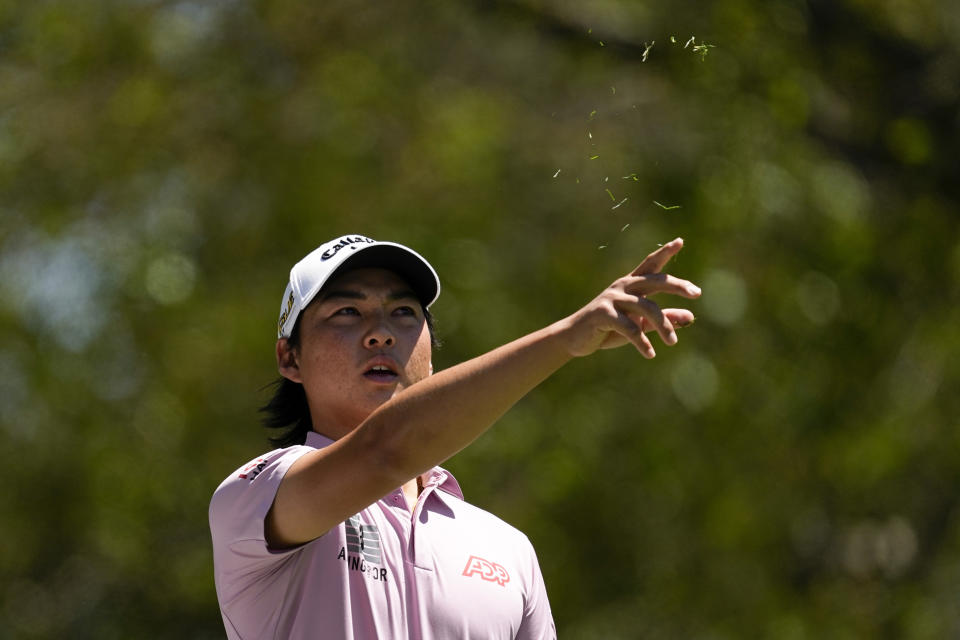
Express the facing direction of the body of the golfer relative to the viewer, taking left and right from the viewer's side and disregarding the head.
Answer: facing the viewer and to the right of the viewer

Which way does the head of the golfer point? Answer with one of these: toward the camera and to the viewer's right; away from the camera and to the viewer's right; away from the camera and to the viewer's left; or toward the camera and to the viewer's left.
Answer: toward the camera and to the viewer's right
